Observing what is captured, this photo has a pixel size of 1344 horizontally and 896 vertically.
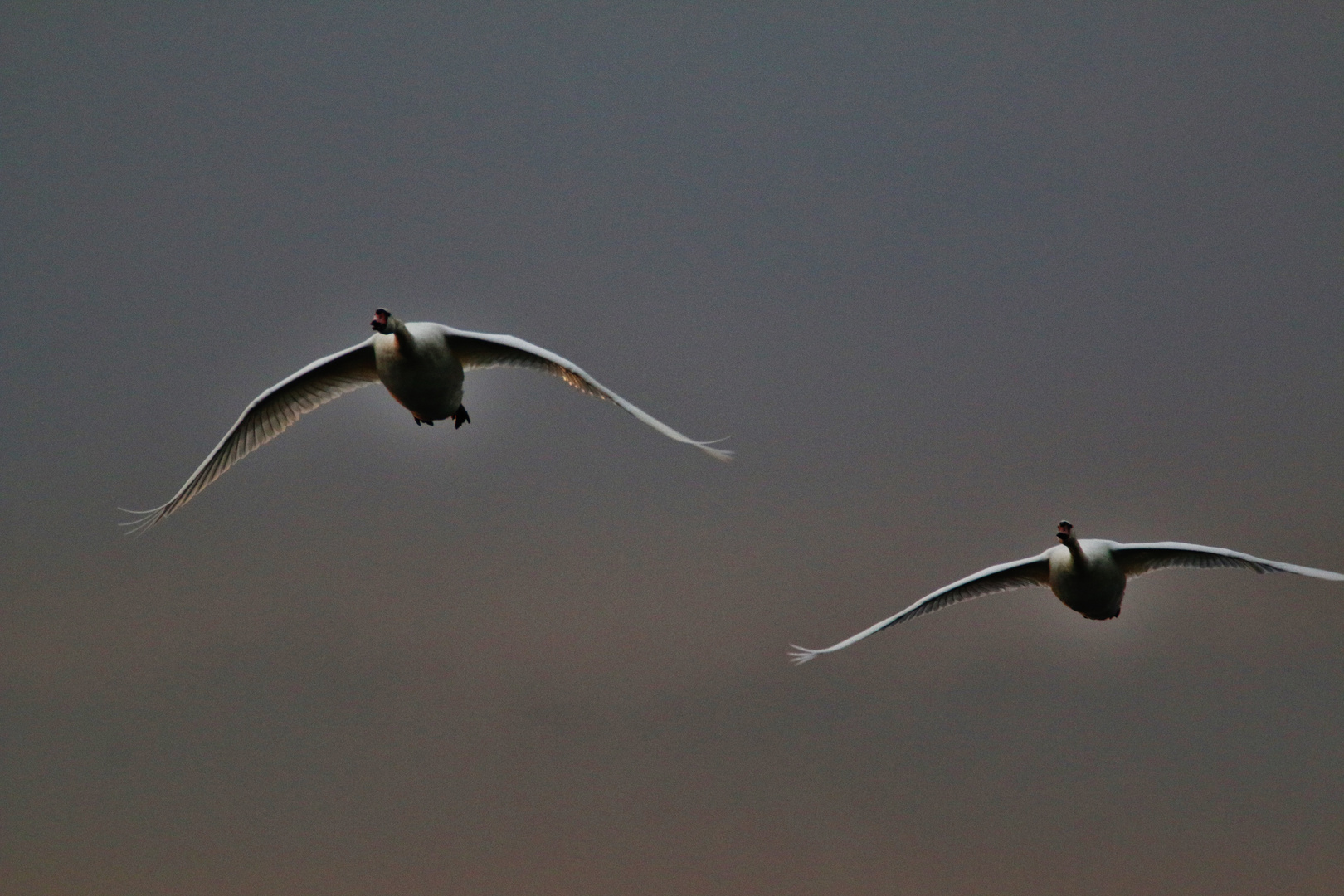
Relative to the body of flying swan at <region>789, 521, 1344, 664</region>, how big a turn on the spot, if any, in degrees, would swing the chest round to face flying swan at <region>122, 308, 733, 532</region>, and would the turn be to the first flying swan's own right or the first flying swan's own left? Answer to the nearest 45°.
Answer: approximately 45° to the first flying swan's own right

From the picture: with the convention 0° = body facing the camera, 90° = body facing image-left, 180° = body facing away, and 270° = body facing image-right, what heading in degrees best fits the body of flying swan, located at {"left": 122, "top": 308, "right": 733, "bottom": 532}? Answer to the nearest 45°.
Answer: approximately 0°

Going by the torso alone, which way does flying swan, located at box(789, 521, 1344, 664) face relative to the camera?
toward the camera

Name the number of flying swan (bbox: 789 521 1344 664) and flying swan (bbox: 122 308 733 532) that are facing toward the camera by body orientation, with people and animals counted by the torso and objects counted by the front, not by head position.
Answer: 2

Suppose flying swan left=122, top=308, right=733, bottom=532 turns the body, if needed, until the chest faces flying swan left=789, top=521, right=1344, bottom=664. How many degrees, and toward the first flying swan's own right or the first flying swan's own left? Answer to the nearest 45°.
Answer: approximately 90° to the first flying swan's own left
